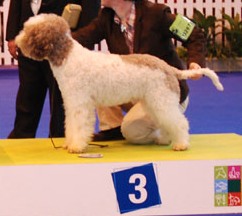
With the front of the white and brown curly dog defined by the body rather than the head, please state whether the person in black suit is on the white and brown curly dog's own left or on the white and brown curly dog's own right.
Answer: on the white and brown curly dog's own right

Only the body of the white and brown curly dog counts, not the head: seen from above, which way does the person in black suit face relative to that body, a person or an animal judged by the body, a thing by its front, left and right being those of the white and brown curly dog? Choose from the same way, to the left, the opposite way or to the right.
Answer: to the left

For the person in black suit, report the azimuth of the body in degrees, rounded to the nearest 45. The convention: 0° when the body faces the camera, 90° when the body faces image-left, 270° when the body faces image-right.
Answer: approximately 0°

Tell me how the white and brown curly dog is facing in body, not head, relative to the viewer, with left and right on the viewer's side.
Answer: facing to the left of the viewer

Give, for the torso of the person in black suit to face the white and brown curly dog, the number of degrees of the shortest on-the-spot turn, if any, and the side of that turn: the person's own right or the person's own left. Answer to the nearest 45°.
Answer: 0° — they already face it

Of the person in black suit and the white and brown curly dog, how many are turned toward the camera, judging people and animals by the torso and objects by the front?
1
